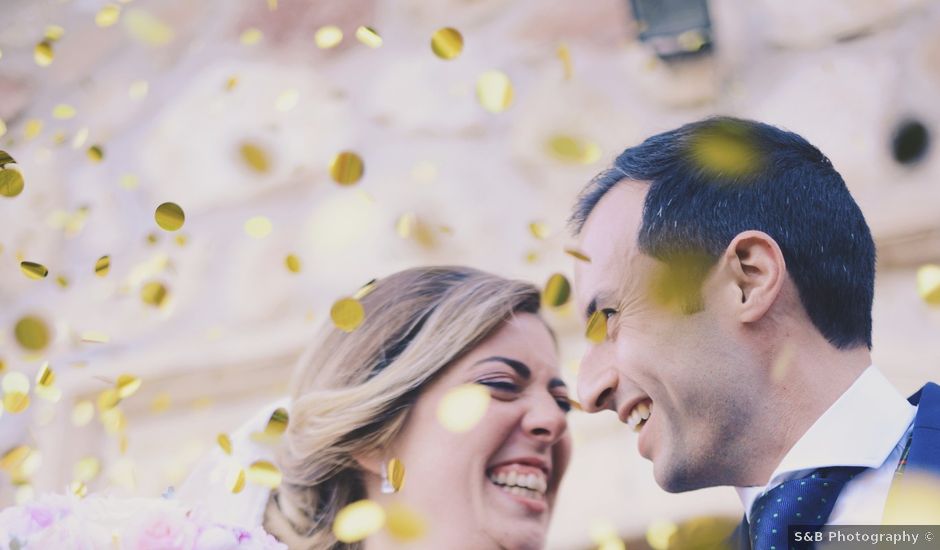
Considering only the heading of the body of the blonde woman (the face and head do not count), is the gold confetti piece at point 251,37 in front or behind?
behind

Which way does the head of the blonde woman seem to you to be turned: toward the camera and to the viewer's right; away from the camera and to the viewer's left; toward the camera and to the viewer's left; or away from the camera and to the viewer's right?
toward the camera and to the viewer's right

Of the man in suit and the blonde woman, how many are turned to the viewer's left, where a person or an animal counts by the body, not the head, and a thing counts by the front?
1

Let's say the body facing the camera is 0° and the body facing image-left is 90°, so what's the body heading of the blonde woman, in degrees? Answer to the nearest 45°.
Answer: approximately 315°

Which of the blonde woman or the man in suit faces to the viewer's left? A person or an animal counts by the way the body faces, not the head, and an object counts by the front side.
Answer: the man in suit

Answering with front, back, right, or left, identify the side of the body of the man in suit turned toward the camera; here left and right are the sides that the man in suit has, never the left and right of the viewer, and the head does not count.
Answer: left

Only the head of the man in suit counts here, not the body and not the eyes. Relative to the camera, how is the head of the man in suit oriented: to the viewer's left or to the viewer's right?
to the viewer's left
